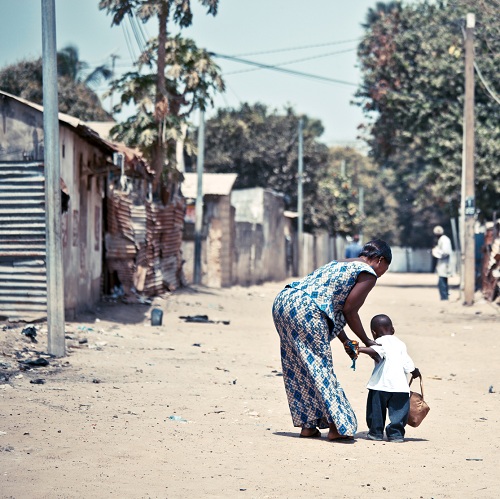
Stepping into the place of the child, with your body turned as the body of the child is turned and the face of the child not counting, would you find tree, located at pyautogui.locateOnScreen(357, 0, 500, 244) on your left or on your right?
on your right

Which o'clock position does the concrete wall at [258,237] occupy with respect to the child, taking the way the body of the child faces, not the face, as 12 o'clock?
The concrete wall is roughly at 1 o'clock from the child.

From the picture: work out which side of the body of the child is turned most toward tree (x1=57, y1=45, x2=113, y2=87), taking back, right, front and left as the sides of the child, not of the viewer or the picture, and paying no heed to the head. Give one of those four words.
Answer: front

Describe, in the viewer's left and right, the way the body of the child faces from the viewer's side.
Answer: facing away from the viewer and to the left of the viewer

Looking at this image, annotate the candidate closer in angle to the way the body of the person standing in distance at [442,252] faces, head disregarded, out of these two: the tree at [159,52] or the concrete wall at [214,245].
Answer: the tree

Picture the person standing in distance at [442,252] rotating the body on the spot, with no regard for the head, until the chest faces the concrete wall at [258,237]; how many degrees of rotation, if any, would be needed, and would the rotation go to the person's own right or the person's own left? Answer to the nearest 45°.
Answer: approximately 45° to the person's own right

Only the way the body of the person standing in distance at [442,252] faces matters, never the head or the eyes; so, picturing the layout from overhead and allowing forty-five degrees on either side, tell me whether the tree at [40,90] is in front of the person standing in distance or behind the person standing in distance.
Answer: in front

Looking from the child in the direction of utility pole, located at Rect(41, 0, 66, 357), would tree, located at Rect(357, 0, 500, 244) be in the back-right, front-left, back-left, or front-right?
front-right

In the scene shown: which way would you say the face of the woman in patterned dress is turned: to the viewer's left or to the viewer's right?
to the viewer's right
